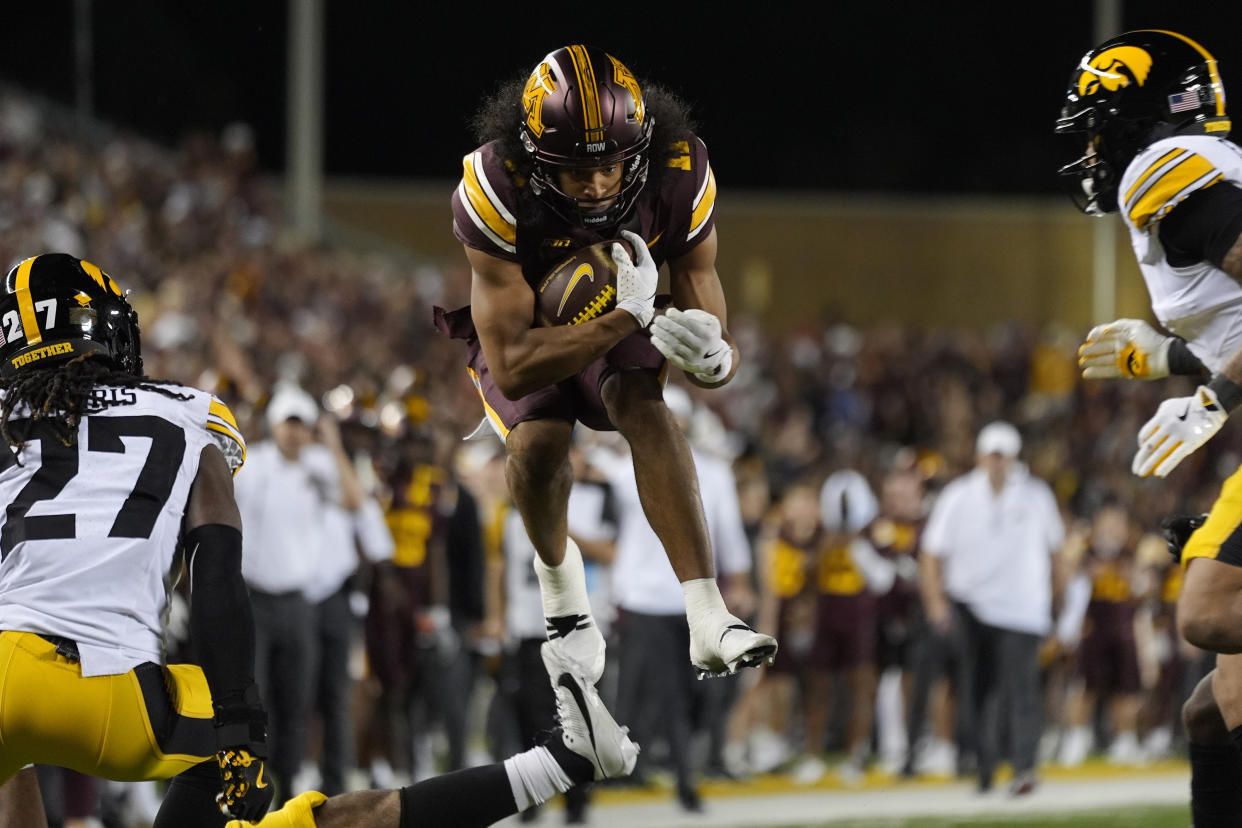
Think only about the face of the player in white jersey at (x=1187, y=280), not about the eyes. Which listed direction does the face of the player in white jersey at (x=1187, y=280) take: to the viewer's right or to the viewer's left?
to the viewer's left

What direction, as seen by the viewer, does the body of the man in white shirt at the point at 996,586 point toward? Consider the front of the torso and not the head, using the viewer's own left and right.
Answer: facing the viewer

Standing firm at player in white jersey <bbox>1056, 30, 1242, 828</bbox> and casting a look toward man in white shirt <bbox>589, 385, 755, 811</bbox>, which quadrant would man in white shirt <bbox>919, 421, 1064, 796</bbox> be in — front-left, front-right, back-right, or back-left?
front-right

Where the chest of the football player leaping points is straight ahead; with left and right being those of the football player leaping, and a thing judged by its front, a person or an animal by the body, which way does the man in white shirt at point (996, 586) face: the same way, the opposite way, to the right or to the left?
the same way

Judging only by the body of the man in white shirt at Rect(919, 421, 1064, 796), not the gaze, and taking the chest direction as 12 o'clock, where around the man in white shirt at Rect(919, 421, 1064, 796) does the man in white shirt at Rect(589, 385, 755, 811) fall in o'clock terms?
the man in white shirt at Rect(589, 385, 755, 811) is roughly at 2 o'clock from the man in white shirt at Rect(919, 421, 1064, 796).

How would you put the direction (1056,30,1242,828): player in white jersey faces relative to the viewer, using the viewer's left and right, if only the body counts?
facing to the left of the viewer

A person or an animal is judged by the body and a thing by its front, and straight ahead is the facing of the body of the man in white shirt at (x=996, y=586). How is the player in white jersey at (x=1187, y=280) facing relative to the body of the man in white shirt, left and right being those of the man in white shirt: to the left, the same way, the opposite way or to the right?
to the right

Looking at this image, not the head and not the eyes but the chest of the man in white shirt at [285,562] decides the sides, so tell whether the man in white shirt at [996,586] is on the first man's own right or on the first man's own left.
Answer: on the first man's own left

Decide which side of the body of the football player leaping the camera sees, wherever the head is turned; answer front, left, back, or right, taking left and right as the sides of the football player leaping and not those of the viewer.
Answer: front

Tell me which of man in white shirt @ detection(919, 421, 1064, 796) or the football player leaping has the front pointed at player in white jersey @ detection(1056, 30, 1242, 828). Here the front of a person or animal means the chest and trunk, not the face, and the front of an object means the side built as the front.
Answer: the man in white shirt

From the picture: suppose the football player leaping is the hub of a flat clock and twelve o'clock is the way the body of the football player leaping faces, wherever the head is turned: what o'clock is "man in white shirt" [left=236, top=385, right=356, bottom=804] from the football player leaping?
The man in white shirt is roughly at 5 o'clock from the football player leaping.

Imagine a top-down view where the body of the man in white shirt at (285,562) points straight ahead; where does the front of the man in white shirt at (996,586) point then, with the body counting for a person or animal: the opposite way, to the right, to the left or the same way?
the same way

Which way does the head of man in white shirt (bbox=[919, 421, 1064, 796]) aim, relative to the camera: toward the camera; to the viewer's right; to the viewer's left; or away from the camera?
toward the camera

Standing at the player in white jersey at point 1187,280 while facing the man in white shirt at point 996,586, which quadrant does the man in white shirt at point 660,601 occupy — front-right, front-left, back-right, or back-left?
front-left

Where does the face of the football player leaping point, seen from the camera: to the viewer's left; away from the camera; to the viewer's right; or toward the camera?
toward the camera

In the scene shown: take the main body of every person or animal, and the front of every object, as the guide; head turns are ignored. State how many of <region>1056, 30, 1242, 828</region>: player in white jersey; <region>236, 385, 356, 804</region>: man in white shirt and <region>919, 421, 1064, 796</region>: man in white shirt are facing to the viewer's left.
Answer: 1

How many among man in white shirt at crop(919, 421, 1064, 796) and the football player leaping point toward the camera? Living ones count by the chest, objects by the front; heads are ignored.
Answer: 2

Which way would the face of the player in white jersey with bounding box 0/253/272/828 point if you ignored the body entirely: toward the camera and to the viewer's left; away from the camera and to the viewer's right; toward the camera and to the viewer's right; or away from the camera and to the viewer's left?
away from the camera and to the viewer's right

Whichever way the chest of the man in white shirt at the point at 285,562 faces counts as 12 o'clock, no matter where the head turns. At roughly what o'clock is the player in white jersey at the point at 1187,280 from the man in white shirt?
The player in white jersey is roughly at 11 o'clock from the man in white shirt.

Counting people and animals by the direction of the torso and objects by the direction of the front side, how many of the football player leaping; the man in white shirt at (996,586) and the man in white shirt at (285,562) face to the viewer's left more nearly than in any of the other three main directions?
0

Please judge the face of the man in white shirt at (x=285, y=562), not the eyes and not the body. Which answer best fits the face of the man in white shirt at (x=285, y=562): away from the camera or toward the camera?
toward the camera

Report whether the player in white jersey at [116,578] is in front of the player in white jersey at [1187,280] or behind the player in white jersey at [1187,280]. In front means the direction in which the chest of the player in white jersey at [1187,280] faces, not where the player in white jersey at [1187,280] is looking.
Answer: in front
